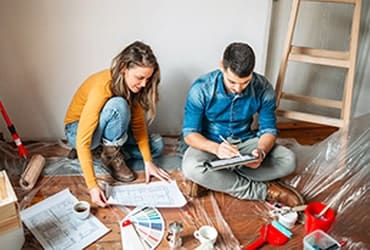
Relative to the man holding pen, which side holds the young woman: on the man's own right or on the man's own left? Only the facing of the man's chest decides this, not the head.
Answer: on the man's own right

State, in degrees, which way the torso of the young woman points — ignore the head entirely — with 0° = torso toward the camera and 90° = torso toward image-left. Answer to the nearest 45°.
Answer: approximately 315°

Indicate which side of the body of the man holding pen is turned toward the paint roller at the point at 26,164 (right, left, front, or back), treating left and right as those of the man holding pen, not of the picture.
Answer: right

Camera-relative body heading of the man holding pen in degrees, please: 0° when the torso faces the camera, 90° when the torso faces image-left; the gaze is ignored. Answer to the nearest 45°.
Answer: approximately 0°

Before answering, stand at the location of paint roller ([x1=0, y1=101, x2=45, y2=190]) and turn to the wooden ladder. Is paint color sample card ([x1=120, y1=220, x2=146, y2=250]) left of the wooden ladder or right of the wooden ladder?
right

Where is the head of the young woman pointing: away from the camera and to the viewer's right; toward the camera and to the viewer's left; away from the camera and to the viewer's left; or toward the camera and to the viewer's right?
toward the camera and to the viewer's right

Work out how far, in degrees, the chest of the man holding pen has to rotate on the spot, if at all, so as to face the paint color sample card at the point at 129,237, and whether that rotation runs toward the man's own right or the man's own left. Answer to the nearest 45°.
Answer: approximately 45° to the man's own right
